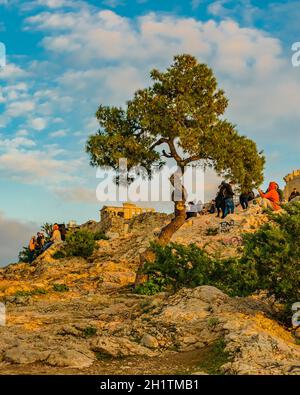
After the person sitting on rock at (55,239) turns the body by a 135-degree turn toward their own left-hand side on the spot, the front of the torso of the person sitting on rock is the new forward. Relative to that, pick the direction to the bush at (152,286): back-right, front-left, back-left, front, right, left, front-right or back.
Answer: front-right

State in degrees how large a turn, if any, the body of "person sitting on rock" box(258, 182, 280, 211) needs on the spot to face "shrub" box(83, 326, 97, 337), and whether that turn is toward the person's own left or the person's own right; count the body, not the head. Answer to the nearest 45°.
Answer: approximately 90° to the person's own left

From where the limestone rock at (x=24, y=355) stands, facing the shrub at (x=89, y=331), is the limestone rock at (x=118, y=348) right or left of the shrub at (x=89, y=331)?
right

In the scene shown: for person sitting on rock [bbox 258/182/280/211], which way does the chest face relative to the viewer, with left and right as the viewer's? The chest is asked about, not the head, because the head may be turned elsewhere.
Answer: facing to the left of the viewer

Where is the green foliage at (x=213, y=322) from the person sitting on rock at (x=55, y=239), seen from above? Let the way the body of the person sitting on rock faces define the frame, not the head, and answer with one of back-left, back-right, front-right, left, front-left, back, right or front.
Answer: left

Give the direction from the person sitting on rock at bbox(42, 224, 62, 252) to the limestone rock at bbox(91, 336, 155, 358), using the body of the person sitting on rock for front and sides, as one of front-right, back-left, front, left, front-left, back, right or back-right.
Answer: left

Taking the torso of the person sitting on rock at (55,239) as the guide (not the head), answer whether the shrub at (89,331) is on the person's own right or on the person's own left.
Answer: on the person's own left
